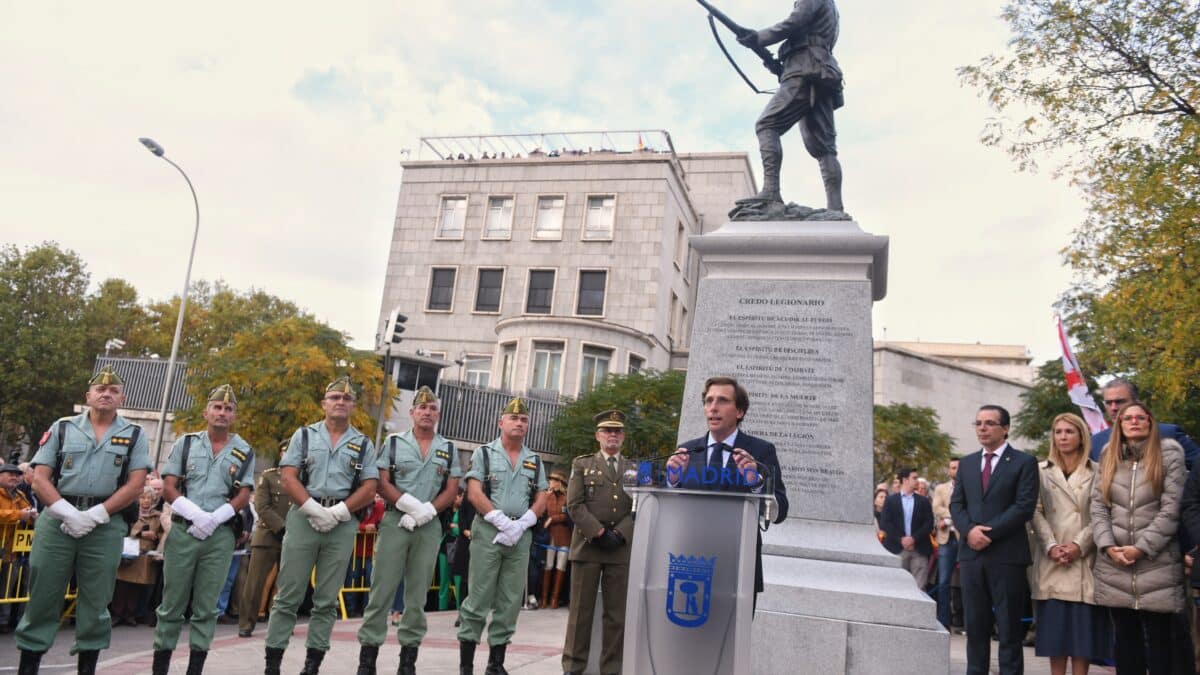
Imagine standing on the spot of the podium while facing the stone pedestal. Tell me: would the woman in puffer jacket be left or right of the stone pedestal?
right

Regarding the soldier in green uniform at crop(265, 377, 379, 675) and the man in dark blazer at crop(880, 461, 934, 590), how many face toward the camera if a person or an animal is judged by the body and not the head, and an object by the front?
2

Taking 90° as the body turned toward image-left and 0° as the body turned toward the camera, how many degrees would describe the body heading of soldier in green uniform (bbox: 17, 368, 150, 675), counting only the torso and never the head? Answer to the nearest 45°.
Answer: approximately 0°

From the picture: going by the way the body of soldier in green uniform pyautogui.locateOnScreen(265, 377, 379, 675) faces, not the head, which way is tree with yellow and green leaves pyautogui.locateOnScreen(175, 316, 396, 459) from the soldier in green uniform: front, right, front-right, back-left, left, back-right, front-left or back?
back

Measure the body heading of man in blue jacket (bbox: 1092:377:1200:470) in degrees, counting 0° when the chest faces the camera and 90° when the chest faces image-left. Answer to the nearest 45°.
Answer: approximately 45°

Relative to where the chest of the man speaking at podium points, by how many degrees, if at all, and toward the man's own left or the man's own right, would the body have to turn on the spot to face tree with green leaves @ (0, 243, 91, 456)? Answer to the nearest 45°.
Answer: approximately 90° to the man's own right

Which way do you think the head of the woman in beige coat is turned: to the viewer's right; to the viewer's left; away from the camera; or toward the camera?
toward the camera

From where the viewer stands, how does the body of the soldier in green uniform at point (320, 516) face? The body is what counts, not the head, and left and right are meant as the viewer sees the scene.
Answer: facing the viewer

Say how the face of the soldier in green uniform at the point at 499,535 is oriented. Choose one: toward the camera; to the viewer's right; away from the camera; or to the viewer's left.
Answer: toward the camera

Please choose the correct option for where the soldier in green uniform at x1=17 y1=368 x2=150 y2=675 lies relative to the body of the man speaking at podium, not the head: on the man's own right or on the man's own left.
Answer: on the man's own right

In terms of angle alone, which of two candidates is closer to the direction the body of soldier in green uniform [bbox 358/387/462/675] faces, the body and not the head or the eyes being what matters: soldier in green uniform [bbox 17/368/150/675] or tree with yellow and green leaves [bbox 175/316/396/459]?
the soldier in green uniform

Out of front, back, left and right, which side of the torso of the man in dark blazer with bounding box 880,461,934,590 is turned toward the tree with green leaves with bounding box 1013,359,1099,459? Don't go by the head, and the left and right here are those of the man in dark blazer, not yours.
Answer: back

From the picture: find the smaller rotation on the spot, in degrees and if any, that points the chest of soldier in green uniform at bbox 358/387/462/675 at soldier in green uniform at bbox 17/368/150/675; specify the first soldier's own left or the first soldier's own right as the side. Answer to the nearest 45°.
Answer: approximately 90° to the first soldier's own right

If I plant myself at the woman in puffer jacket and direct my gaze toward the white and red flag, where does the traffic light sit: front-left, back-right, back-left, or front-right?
front-left

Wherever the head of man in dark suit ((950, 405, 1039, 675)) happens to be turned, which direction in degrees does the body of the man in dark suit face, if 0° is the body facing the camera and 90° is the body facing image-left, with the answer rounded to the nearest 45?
approximately 45°
